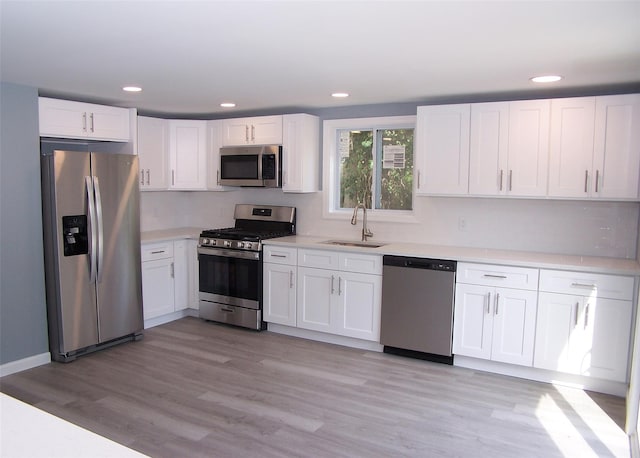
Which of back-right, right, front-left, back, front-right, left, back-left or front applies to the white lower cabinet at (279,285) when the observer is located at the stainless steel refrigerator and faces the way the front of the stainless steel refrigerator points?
front-left

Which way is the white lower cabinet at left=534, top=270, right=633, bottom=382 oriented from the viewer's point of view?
toward the camera

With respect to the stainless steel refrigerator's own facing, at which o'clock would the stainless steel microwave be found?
The stainless steel microwave is roughly at 10 o'clock from the stainless steel refrigerator.

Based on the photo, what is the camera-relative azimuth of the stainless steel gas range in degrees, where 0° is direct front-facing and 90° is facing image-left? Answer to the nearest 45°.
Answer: approximately 45°

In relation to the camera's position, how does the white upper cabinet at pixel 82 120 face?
facing the viewer and to the right of the viewer

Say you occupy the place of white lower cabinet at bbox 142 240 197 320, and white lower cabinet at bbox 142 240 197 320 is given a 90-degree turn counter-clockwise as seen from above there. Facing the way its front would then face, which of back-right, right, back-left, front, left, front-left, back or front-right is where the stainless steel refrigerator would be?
back

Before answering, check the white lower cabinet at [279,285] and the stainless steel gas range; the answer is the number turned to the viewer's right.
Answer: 0

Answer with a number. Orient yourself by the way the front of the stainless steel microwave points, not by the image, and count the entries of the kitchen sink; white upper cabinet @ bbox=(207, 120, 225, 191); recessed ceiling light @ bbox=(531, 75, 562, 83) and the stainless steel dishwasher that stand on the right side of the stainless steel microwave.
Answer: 1

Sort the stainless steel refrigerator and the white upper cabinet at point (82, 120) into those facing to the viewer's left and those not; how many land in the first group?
0

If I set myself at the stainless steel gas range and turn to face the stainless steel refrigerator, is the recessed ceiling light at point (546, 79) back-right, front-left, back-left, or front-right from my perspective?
back-left

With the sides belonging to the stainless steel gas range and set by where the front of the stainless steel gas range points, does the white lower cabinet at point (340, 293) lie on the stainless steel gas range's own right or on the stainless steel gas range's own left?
on the stainless steel gas range's own left
